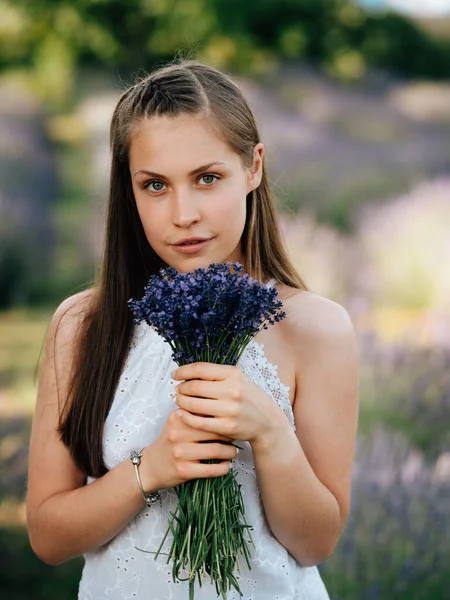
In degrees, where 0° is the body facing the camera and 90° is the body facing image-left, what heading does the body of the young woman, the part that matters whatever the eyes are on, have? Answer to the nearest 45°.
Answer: approximately 0°
